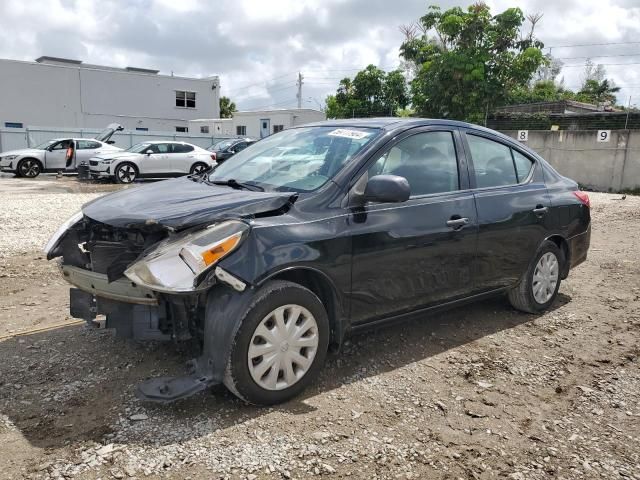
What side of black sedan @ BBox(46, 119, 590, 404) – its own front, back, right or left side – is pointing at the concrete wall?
back

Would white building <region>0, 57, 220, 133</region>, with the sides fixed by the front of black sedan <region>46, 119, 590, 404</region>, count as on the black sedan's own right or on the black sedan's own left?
on the black sedan's own right

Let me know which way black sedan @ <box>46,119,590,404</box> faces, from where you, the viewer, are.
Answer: facing the viewer and to the left of the viewer

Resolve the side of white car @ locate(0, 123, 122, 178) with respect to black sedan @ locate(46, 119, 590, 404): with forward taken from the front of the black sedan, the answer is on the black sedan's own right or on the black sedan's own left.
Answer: on the black sedan's own right

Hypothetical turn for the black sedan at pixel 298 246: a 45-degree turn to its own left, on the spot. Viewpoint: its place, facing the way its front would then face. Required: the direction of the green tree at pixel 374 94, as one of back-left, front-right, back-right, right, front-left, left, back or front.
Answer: back

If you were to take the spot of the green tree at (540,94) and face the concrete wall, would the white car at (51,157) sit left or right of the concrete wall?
right

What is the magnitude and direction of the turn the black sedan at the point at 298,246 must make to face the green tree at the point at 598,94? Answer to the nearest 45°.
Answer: approximately 180°

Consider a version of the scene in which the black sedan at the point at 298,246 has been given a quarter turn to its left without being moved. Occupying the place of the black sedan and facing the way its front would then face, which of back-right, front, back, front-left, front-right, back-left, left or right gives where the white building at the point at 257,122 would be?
back-left

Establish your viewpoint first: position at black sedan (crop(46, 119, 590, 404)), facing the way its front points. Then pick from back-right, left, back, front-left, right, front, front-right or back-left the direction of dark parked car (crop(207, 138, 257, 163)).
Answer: back-right
